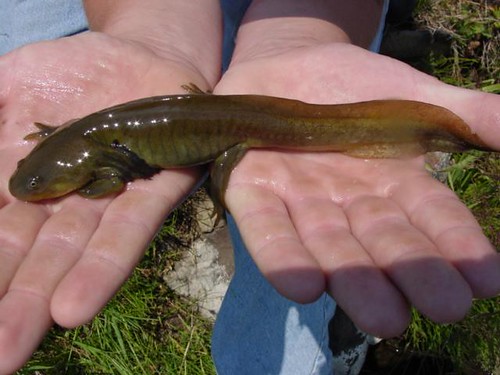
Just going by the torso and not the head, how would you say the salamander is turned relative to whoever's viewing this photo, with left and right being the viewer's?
facing to the left of the viewer
